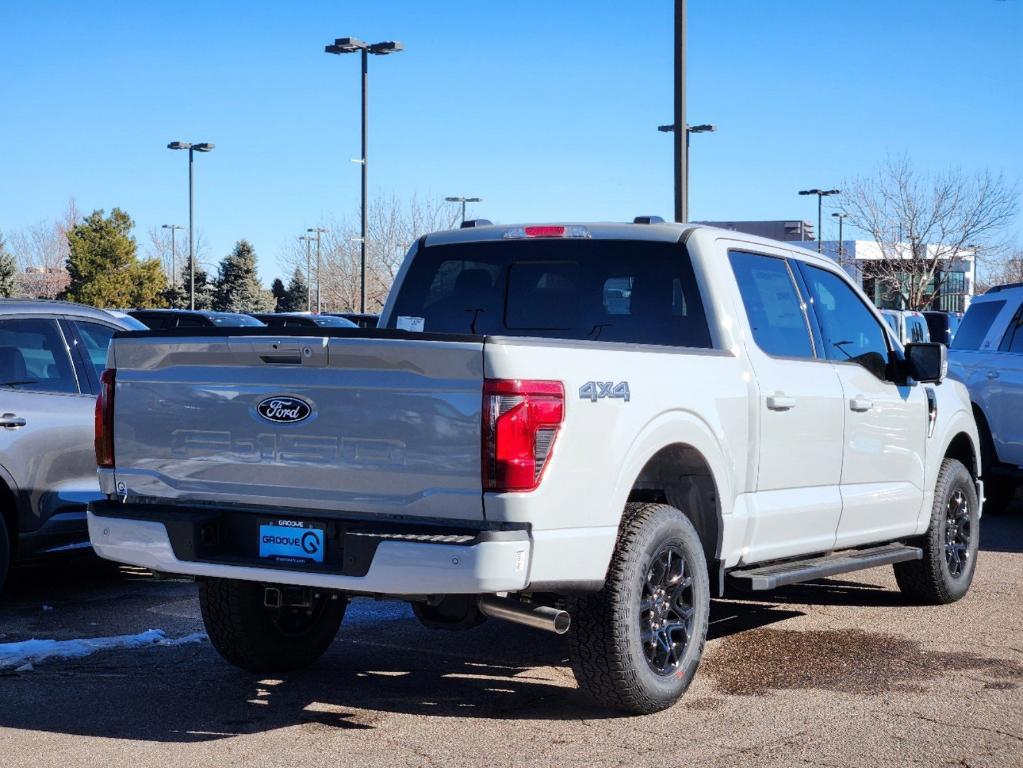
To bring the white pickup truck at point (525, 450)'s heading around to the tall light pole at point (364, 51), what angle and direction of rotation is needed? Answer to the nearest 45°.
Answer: approximately 45° to its left

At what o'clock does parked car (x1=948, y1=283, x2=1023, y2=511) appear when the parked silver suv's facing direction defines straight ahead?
The parked car is roughly at 1 o'clock from the parked silver suv.

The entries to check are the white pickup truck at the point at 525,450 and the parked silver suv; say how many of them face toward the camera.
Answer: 0

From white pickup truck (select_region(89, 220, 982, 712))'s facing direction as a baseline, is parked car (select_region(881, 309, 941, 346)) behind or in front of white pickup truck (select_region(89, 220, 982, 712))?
in front

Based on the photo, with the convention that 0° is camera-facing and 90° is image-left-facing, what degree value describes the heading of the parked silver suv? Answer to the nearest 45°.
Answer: approximately 225°

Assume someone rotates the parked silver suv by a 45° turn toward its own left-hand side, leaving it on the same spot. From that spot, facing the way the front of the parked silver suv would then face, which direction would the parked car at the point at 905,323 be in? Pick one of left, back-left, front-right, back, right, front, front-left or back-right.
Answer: front-right

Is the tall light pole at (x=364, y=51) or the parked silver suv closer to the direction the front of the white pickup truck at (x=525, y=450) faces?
the tall light pole

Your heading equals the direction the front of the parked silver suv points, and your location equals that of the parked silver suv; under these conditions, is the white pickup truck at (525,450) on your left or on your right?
on your right

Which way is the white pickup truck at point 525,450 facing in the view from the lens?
facing away from the viewer and to the right of the viewer

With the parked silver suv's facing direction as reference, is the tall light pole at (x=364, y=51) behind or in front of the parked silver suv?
in front

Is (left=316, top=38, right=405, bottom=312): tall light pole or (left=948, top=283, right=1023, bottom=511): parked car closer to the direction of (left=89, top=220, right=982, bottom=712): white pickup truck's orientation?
the parked car
